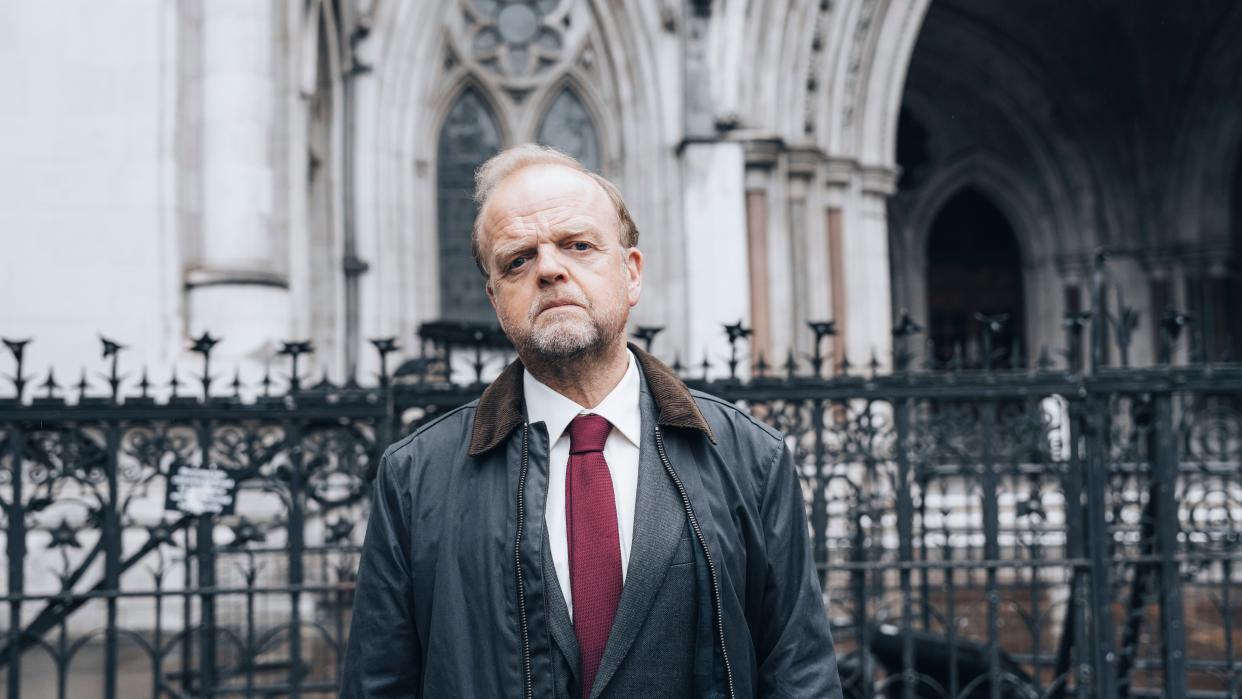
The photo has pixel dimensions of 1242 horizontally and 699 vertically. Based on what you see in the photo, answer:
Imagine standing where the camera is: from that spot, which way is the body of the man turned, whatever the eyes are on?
toward the camera

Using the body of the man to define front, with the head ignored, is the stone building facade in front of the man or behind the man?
behind

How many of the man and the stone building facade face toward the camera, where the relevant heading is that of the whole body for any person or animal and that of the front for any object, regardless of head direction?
2

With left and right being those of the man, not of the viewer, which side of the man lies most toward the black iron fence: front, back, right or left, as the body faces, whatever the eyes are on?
back

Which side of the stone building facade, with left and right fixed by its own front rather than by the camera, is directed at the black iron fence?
front

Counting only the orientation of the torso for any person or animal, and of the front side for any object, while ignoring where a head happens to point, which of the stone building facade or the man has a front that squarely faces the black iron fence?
the stone building facade

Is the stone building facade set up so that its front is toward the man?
yes
